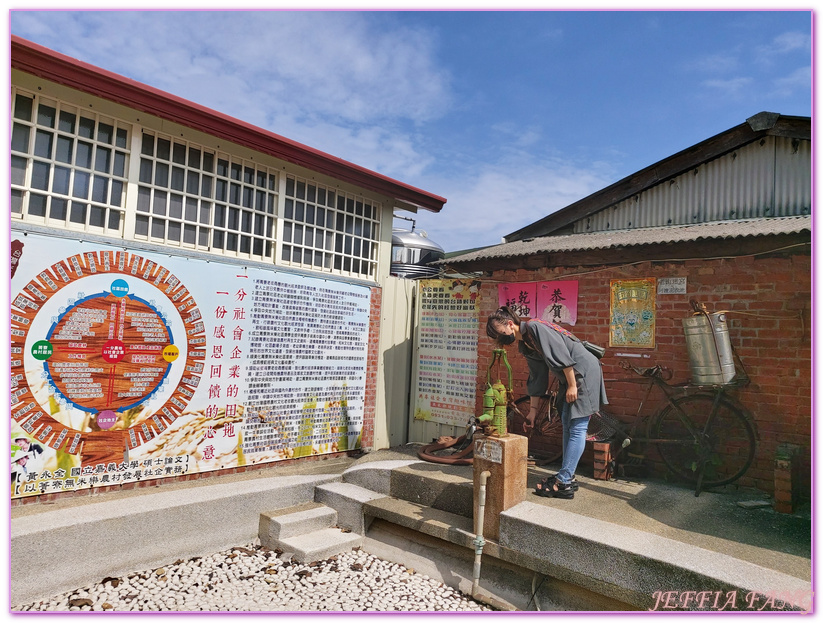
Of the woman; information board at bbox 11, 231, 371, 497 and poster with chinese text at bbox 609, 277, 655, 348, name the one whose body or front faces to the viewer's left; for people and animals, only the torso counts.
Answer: the woman

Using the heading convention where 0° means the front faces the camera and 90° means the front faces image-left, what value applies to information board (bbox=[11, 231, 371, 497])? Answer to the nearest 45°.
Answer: approximately 315°

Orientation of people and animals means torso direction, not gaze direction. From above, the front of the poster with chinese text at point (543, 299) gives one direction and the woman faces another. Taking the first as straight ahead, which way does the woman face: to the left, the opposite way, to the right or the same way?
to the right

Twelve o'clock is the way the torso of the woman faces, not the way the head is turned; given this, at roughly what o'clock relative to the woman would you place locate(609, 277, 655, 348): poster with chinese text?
The poster with chinese text is roughly at 4 o'clock from the woman.

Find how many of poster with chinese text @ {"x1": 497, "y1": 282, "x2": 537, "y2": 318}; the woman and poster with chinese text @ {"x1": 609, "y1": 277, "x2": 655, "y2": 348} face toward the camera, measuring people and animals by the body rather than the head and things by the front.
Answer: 2

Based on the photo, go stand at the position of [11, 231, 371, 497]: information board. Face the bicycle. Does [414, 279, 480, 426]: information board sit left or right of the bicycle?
left

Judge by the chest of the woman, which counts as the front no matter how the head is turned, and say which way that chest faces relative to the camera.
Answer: to the viewer's left

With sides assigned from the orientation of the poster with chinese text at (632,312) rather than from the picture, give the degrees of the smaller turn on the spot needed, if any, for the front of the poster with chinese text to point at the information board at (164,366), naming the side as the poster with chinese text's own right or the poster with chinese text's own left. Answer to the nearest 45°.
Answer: approximately 45° to the poster with chinese text's own right

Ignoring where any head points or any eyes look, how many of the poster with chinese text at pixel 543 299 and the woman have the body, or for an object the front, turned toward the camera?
1
